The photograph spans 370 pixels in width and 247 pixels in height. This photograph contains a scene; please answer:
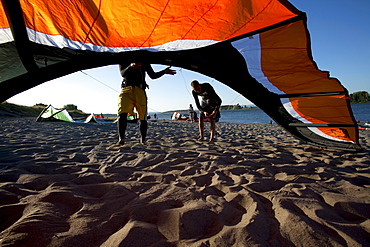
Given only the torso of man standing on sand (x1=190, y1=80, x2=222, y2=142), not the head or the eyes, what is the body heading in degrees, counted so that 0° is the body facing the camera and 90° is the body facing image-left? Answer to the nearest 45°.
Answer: approximately 45°

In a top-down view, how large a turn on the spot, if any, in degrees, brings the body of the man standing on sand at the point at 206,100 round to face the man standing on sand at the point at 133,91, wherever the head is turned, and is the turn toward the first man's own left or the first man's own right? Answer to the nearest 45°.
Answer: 0° — they already face them
